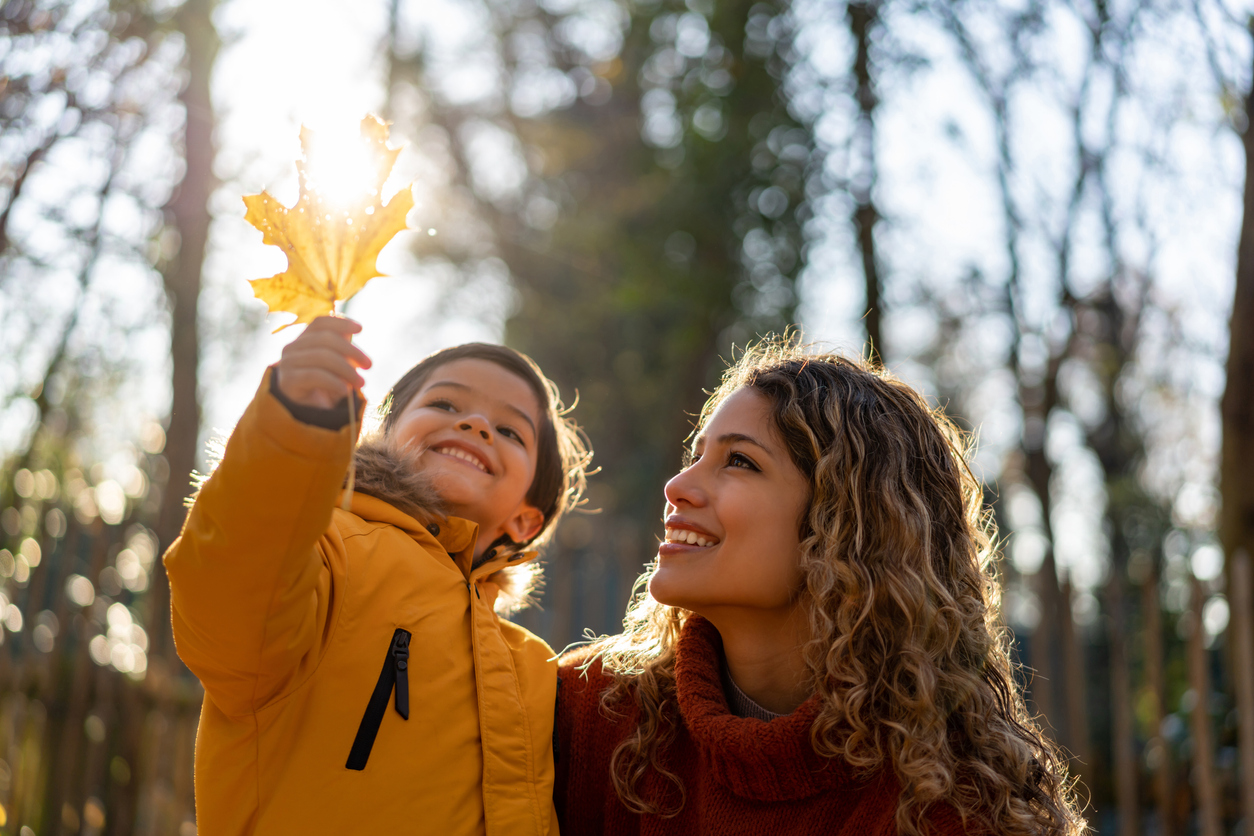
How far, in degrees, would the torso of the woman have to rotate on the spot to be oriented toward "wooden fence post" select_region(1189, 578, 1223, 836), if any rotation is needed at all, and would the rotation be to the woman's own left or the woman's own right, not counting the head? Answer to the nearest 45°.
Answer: approximately 180°

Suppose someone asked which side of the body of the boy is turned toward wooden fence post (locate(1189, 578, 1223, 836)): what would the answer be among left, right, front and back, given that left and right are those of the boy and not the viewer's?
left

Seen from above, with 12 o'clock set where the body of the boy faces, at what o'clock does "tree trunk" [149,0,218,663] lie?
The tree trunk is roughly at 7 o'clock from the boy.

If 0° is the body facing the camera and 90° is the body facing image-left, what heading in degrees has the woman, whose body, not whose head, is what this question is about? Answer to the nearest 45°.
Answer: approximately 45°

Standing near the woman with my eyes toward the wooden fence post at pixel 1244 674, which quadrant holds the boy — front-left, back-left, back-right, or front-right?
back-left

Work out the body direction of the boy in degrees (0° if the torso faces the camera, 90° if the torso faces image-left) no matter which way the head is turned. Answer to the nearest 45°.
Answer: approximately 315°

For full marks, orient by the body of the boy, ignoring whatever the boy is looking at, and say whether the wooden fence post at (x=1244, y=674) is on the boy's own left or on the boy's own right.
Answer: on the boy's own left

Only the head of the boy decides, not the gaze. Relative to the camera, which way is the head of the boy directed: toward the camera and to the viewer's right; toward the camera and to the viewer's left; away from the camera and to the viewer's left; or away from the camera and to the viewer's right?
toward the camera and to the viewer's left
